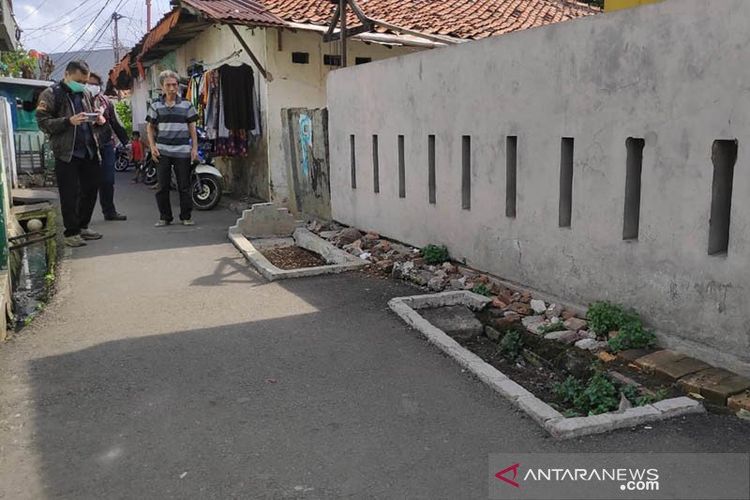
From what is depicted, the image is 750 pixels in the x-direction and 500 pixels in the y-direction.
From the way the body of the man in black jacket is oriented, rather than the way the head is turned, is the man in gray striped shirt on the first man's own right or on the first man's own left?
on the first man's own left

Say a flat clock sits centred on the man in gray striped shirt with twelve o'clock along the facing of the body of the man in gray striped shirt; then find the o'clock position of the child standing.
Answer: The child standing is roughly at 6 o'clock from the man in gray striped shirt.

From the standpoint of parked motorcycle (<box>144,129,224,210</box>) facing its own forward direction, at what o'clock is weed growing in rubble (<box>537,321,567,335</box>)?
The weed growing in rubble is roughly at 1 o'clock from the parked motorcycle.

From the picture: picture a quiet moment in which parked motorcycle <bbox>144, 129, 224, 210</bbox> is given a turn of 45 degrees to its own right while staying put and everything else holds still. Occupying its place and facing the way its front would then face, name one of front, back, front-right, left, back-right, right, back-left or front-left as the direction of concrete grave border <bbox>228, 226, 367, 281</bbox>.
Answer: front

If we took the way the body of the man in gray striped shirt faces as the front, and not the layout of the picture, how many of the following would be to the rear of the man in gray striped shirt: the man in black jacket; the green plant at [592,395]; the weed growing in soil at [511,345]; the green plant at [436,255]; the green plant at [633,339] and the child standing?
1

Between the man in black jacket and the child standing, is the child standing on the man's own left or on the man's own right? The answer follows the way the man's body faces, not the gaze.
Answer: on the man's own left

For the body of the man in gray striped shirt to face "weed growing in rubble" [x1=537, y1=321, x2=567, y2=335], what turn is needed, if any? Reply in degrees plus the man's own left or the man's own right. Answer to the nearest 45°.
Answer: approximately 45° to the man's own left

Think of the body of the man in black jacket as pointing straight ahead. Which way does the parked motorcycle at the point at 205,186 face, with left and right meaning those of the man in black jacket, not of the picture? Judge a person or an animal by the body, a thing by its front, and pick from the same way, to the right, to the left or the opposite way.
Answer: the same way

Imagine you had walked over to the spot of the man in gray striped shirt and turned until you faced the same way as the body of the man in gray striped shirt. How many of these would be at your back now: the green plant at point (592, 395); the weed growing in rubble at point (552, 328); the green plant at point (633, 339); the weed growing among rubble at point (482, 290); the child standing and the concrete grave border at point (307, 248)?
1

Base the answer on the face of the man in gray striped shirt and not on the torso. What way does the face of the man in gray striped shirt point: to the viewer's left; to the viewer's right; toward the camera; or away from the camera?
toward the camera

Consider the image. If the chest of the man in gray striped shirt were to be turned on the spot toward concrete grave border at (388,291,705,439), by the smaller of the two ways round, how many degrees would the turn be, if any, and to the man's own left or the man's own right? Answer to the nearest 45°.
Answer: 0° — they already face it

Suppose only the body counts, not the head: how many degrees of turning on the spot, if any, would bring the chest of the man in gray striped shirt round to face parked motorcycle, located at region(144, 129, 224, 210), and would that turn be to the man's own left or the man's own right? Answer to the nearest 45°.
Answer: approximately 180°

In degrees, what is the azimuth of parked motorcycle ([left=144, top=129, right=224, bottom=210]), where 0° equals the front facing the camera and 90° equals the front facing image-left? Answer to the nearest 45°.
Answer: approximately 315°

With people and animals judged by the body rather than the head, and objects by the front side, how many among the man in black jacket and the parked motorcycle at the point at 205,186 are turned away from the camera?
0

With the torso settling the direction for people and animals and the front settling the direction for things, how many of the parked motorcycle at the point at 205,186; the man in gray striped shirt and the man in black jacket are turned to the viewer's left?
0

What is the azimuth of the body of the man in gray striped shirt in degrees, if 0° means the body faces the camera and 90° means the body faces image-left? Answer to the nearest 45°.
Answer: approximately 0°

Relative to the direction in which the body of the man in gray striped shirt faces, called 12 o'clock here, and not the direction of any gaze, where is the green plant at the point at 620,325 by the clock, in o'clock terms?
The green plant is roughly at 11 o'clock from the man in gray striped shirt.

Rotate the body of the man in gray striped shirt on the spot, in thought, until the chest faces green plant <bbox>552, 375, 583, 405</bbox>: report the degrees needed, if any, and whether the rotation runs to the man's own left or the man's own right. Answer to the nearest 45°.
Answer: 0° — they already face it
